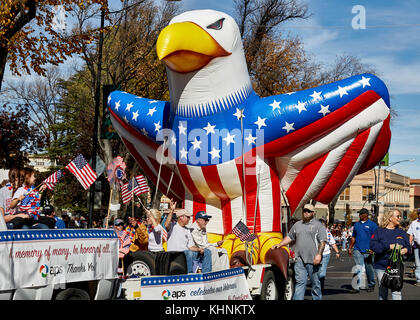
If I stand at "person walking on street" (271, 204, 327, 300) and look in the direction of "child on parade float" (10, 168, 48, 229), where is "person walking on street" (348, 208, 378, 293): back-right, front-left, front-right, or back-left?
back-right

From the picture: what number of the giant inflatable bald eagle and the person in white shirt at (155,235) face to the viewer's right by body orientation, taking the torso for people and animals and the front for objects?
0

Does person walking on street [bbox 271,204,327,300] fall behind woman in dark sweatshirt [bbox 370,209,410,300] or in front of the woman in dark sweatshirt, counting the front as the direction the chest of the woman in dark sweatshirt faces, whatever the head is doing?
behind

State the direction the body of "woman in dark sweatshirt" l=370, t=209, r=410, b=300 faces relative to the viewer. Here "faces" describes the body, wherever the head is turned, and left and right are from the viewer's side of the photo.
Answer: facing the viewer and to the right of the viewer

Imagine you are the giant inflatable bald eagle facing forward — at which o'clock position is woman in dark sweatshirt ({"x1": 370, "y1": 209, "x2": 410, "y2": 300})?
The woman in dark sweatshirt is roughly at 9 o'clock from the giant inflatable bald eagle.

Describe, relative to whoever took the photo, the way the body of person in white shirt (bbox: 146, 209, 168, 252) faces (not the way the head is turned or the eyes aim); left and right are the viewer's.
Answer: facing the viewer and to the left of the viewer
